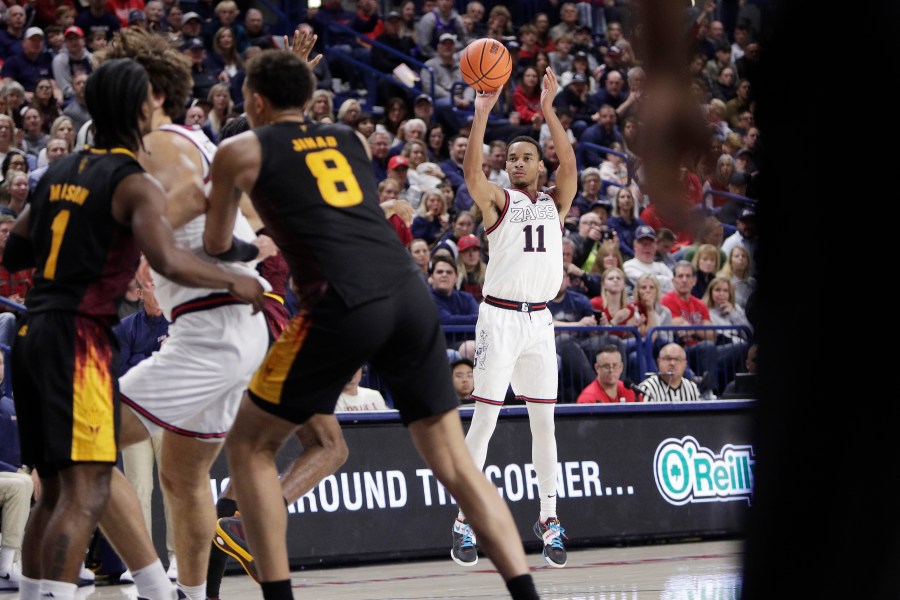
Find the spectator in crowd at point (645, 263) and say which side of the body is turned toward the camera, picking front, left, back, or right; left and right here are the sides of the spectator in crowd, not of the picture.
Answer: front

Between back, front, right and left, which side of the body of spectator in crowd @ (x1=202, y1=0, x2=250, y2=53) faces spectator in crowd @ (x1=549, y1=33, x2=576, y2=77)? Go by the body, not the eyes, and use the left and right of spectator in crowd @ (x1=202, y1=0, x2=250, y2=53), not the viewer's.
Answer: left

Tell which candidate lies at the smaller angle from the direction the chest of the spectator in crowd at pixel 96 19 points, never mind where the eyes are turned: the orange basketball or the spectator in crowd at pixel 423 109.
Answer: the orange basketball

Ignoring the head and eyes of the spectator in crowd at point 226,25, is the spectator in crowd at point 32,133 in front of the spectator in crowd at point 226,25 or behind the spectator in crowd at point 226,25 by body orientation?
in front

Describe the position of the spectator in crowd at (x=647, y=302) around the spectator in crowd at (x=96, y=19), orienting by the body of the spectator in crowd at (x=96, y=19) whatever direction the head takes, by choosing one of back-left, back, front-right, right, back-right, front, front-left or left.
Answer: front-left

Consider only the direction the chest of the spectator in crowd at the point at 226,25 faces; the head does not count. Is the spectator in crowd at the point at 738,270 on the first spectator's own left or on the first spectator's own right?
on the first spectator's own left

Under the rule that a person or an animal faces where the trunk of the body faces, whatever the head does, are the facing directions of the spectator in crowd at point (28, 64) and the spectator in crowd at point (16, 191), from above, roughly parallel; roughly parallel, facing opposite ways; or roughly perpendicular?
roughly parallel

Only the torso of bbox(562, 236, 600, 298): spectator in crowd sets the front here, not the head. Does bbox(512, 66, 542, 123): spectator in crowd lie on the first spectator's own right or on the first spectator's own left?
on the first spectator's own right

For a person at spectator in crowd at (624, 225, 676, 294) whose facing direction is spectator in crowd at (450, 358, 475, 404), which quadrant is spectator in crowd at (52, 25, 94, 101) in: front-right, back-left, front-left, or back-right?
front-right

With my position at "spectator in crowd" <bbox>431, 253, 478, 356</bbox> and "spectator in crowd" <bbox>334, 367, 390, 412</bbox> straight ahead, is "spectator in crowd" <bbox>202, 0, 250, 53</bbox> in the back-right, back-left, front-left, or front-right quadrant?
back-right

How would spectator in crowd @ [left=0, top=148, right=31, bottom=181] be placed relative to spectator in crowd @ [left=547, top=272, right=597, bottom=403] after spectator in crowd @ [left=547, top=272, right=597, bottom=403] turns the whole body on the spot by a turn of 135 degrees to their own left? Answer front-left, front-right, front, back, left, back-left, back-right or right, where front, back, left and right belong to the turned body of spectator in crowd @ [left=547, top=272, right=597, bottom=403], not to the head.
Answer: back

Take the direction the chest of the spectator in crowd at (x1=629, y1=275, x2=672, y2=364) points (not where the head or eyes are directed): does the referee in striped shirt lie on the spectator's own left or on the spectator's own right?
on the spectator's own left

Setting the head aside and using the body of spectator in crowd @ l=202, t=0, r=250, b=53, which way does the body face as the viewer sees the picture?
toward the camera

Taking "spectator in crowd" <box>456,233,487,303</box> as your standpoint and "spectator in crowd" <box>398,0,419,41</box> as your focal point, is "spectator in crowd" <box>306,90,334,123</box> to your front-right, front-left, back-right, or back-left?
front-left

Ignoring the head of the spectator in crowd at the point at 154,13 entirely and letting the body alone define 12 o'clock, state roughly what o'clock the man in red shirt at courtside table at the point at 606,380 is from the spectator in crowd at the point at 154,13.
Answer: the man in red shirt at courtside table at the point at 606,380 is roughly at 11 o'clock from the spectator in crowd at the point at 154,13.

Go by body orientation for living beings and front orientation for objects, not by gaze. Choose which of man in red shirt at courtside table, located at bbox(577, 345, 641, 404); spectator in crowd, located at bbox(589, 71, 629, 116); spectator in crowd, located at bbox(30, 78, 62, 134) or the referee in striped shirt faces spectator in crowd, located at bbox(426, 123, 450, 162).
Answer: spectator in crowd, located at bbox(589, 71, 629, 116)
